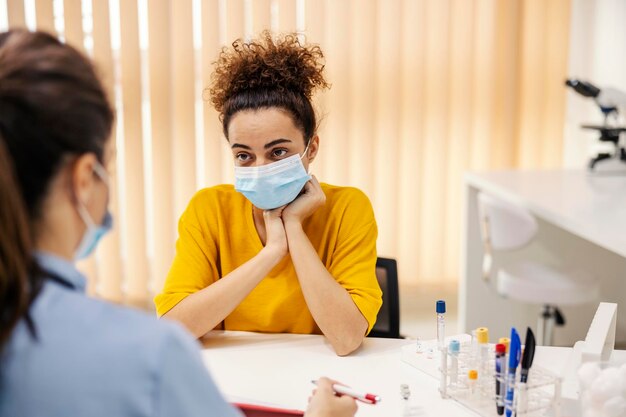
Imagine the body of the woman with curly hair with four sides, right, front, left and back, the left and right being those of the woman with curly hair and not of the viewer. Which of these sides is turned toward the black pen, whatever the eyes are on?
left

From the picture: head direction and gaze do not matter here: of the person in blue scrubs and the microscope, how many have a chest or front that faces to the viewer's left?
1

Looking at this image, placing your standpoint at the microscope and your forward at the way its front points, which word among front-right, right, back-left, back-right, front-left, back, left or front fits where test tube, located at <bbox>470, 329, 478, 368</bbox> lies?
left

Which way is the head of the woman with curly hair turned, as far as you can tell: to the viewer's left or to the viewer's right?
to the viewer's left

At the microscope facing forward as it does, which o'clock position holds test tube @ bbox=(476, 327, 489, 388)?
The test tube is roughly at 9 o'clock from the microscope.

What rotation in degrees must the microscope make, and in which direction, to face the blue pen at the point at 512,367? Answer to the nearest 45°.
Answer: approximately 90° to its left

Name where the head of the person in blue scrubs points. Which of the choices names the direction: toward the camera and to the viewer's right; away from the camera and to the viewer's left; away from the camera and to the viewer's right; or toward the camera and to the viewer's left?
away from the camera and to the viewer's right

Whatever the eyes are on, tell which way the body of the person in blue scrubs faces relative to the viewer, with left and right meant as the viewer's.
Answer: facing away from the viewer and to the right of the viewer

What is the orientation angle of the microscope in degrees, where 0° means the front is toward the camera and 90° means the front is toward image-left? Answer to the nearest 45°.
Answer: approximately 90°

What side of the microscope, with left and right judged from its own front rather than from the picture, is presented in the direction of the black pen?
left

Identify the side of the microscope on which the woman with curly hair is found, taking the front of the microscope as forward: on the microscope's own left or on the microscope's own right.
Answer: on the microscope's own left

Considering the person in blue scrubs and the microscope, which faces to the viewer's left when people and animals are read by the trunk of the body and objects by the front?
the microscope

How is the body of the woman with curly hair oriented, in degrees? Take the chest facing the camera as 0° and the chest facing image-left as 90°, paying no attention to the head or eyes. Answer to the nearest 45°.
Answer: approximately 45°
